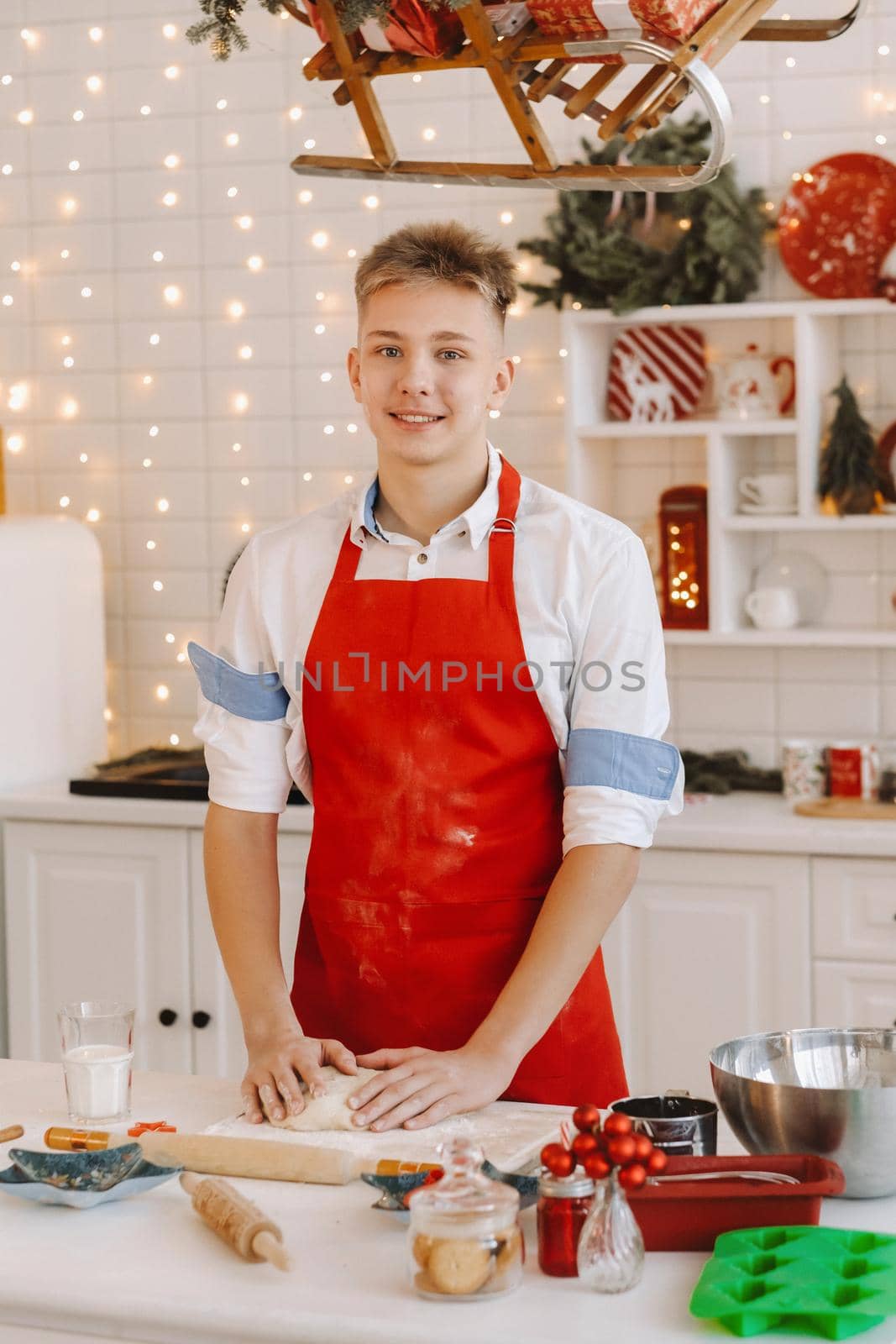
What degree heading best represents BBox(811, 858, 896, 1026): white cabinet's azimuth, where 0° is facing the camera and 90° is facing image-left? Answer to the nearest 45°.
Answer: approximately 0°

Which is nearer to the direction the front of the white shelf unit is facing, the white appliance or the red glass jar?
the red glass jar

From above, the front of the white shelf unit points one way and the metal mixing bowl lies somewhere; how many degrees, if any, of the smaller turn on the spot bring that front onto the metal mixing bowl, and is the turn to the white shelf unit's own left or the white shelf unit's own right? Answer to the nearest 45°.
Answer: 0° — it already faces it

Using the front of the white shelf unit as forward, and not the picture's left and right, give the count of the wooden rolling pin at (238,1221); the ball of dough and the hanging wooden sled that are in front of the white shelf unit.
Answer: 3
